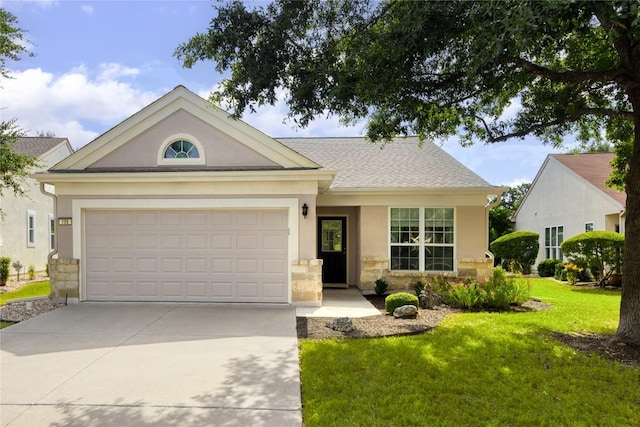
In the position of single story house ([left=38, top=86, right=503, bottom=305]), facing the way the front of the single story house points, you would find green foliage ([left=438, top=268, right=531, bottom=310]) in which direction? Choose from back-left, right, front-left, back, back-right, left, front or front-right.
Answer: left

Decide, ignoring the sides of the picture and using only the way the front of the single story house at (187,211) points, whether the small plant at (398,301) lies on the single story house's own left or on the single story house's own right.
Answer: on the single story house's own left

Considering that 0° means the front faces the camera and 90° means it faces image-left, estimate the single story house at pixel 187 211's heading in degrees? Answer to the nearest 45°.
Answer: approximately 0°
